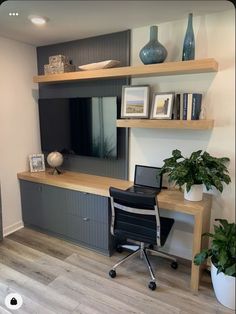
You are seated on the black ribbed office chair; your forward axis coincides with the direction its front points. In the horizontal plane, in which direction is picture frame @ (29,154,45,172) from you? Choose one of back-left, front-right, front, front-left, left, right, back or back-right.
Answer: left

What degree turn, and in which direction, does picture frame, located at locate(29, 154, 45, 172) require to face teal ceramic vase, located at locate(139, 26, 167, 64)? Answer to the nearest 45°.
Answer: approximately 45° to its left

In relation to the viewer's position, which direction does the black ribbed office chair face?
facing away from the viewer and to the right of the viewer

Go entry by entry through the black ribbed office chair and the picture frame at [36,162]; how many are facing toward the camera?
1

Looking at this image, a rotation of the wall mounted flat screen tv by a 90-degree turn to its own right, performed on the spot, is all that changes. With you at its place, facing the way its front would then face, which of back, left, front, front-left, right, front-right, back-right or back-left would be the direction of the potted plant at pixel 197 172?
back

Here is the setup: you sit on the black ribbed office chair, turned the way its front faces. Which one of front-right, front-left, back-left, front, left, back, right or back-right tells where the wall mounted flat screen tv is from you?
left

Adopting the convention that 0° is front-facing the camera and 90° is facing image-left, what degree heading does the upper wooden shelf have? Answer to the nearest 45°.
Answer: approximately 45°

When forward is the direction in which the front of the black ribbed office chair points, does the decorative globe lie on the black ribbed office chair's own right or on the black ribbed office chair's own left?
on the black ribbed office chair's own left

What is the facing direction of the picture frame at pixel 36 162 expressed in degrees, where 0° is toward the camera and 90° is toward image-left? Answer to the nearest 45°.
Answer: approximately 0°

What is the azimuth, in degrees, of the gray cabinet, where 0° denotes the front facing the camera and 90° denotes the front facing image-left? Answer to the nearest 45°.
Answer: approximately 45°

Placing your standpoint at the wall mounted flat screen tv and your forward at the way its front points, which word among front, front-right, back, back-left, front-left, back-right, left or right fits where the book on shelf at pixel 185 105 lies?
left
